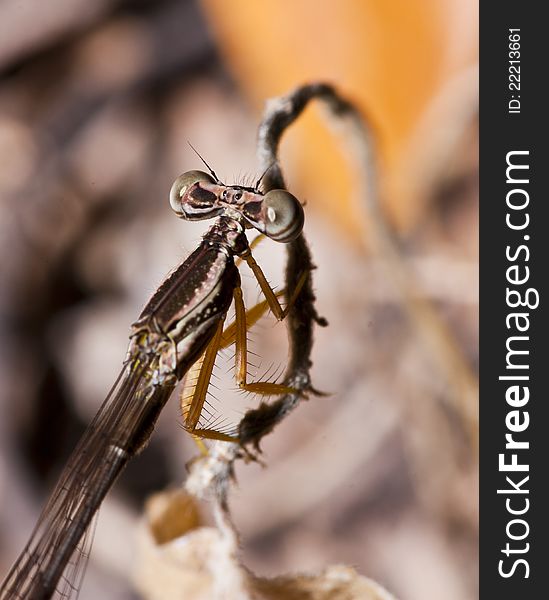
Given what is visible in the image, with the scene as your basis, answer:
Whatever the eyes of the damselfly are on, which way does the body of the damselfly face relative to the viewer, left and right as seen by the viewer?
facing away from the viewer and to the right of the viewer
